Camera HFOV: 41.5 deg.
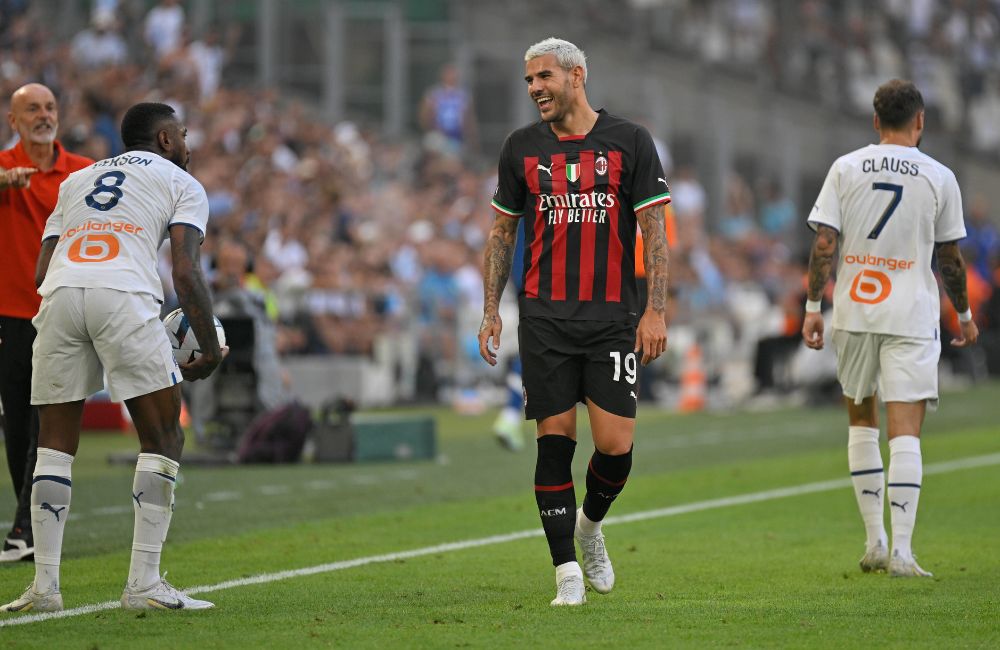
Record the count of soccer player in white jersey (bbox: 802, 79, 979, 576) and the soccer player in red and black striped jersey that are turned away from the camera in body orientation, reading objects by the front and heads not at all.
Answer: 1

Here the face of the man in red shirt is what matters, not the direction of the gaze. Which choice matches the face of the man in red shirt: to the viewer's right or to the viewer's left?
to the viewer's right

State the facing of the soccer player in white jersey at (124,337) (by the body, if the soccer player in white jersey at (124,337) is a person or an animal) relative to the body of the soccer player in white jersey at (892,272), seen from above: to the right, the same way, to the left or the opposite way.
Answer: the same way

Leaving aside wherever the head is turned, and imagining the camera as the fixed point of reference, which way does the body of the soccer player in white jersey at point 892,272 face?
away from the camera

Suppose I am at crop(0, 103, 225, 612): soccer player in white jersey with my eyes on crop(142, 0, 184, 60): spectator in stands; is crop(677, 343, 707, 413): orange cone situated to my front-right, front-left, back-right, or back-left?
front-right

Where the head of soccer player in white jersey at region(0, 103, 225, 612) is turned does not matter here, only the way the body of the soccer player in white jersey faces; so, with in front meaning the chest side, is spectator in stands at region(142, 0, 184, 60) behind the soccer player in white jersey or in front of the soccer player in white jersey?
in front

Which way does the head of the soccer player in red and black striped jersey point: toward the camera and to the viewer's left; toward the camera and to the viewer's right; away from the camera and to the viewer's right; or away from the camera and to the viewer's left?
toward the camera and to the viewer's left

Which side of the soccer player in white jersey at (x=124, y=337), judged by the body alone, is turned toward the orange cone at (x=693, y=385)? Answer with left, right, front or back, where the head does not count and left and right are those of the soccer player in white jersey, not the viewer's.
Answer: front

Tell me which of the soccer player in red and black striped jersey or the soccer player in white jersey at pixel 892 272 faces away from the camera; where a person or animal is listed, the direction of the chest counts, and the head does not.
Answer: the soccer player in white jersey

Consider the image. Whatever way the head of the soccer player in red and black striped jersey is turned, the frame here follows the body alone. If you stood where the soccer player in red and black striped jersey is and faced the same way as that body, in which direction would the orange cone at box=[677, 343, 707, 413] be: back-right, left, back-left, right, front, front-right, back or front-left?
back

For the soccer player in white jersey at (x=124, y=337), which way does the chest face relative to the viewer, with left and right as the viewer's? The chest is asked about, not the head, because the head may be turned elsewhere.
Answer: facing away from the viewer and to the right of the viewer

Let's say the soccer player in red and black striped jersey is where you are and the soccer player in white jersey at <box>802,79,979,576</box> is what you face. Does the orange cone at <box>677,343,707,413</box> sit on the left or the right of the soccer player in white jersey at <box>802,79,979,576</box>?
left

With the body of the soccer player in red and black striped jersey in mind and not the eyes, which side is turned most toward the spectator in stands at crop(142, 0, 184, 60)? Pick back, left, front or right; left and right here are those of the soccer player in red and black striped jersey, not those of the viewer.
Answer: back

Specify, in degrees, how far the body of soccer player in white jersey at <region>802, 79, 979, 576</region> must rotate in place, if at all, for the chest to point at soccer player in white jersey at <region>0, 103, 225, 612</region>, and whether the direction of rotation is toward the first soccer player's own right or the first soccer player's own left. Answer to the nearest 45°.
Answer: approximately 135° to the first soccer player's own left

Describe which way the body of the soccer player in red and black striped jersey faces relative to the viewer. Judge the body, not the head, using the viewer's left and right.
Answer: facing the viewer

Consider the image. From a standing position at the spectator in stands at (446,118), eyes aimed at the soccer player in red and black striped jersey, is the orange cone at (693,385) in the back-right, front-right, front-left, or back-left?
front-left
